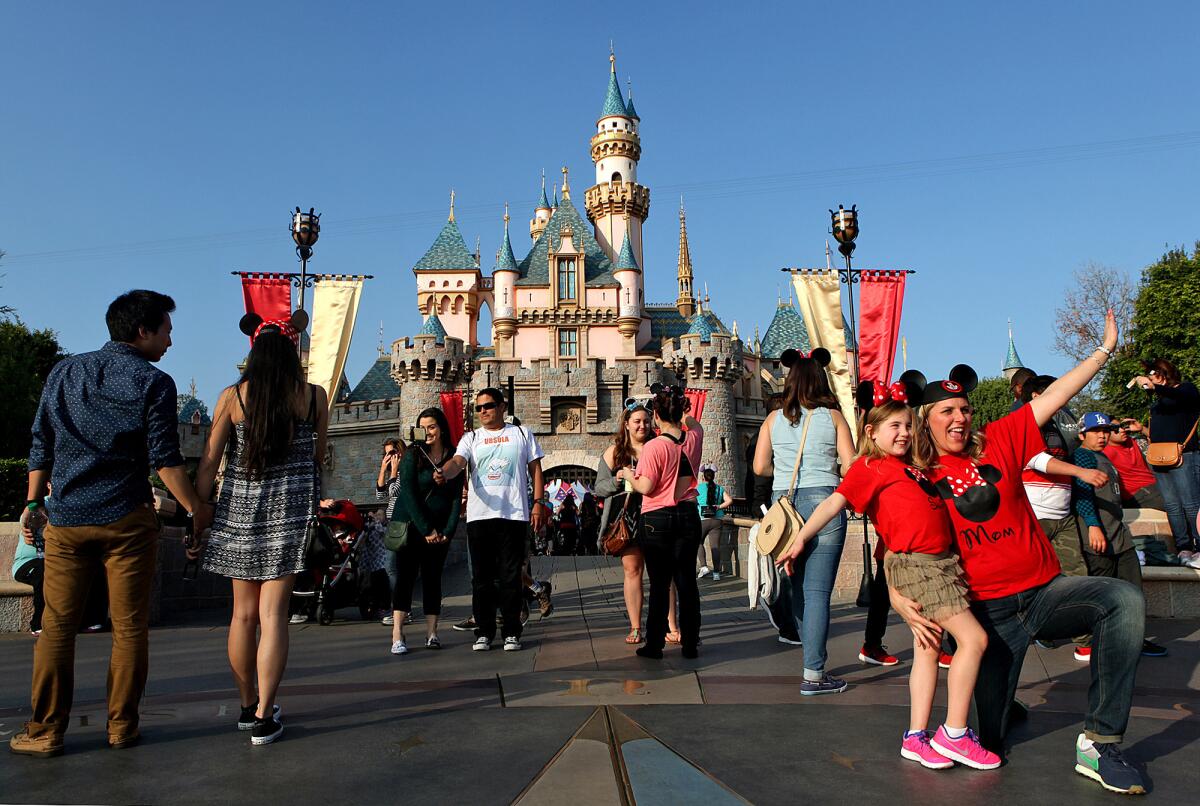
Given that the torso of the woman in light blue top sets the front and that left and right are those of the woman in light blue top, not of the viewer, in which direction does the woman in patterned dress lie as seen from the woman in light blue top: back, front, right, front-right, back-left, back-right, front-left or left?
back-left

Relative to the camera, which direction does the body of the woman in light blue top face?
away from the camera

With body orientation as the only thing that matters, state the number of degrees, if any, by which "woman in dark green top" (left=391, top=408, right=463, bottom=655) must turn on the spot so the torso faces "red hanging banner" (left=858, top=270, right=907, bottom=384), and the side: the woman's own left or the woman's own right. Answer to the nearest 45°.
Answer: approximately 135° to the woman's own left

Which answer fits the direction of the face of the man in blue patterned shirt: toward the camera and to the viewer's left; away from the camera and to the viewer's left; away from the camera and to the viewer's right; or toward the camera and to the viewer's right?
away from the camera and to the viewer's right

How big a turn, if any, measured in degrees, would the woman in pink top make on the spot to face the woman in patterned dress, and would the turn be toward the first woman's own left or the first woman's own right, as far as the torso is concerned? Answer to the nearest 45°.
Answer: approximately 90° to the first woman's own left

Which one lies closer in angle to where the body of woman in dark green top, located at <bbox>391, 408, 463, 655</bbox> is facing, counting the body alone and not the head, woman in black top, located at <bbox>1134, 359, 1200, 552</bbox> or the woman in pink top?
the woman in pink top

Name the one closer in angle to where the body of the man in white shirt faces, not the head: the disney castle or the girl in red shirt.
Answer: the girl in red shirt

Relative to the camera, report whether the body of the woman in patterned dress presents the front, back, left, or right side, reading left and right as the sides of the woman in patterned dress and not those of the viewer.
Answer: back

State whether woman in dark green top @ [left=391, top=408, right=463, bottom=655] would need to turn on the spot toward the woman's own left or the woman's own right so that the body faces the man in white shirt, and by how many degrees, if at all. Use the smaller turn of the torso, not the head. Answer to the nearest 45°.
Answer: approximately 45° to the woman's own left

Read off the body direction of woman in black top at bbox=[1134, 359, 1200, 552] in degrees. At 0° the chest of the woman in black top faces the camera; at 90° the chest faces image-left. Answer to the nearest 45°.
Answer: approximately 90°
